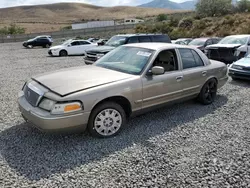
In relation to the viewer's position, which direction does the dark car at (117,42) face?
facing the viewer and to the left of the viewer

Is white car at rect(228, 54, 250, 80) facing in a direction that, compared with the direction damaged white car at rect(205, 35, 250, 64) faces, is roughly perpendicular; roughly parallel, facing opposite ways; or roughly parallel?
roughly parallel

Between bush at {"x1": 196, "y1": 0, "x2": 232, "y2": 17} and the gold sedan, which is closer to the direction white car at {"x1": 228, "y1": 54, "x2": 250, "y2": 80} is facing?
the gold sedan

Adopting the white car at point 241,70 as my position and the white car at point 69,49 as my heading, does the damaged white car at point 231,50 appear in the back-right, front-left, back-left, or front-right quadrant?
front-right

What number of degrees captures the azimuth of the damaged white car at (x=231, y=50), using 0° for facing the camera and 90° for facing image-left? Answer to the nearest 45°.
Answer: approximately 45°

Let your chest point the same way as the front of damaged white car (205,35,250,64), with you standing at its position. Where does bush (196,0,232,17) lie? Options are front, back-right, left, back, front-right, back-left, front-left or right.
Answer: back-right

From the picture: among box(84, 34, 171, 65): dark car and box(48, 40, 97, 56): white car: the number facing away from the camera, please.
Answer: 0

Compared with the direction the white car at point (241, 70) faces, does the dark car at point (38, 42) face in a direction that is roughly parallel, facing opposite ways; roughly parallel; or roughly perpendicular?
roughly parallel

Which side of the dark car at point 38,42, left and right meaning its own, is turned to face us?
left

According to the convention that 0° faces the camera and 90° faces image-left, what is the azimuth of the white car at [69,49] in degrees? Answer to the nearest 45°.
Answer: approximately 45°

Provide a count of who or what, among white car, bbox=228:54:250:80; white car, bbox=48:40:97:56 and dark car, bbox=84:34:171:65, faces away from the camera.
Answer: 0
